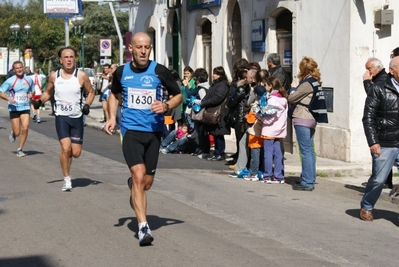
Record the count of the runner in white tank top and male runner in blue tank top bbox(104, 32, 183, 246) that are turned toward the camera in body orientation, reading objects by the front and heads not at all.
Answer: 2

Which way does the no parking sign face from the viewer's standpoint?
toward the camera

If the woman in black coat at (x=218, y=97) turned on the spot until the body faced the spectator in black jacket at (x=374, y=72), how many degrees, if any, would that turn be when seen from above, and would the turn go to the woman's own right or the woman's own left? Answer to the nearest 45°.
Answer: approximately 135° to the woman's own left

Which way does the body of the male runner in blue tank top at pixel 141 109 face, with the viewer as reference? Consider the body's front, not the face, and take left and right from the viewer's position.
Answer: facing the viewer

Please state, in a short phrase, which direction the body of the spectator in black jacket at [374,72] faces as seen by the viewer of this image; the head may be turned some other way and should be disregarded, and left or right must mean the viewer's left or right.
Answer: facing to the left of the viewer

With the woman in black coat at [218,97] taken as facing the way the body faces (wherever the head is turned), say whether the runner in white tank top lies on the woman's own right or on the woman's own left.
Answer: on the woman's own left

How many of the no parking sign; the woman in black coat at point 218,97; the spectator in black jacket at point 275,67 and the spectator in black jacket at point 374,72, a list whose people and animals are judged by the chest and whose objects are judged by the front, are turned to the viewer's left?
3

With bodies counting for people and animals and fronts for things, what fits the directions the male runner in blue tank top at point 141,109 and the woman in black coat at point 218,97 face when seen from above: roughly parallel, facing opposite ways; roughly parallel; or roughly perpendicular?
roughly perpendicular

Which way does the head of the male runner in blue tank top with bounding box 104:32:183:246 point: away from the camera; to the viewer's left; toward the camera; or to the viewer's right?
toward the camera

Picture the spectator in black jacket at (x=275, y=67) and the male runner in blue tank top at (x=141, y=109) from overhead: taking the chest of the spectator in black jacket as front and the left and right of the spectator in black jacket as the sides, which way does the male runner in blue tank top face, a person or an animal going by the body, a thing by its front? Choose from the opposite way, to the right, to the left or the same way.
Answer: to the left

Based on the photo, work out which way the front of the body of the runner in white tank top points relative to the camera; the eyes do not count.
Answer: toward the camera

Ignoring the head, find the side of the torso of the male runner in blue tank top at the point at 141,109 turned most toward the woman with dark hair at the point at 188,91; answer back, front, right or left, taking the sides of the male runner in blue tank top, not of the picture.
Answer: back

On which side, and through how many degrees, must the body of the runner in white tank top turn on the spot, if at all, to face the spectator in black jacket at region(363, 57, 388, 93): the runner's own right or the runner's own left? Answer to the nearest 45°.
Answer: approximately 90° to the runner's own left
